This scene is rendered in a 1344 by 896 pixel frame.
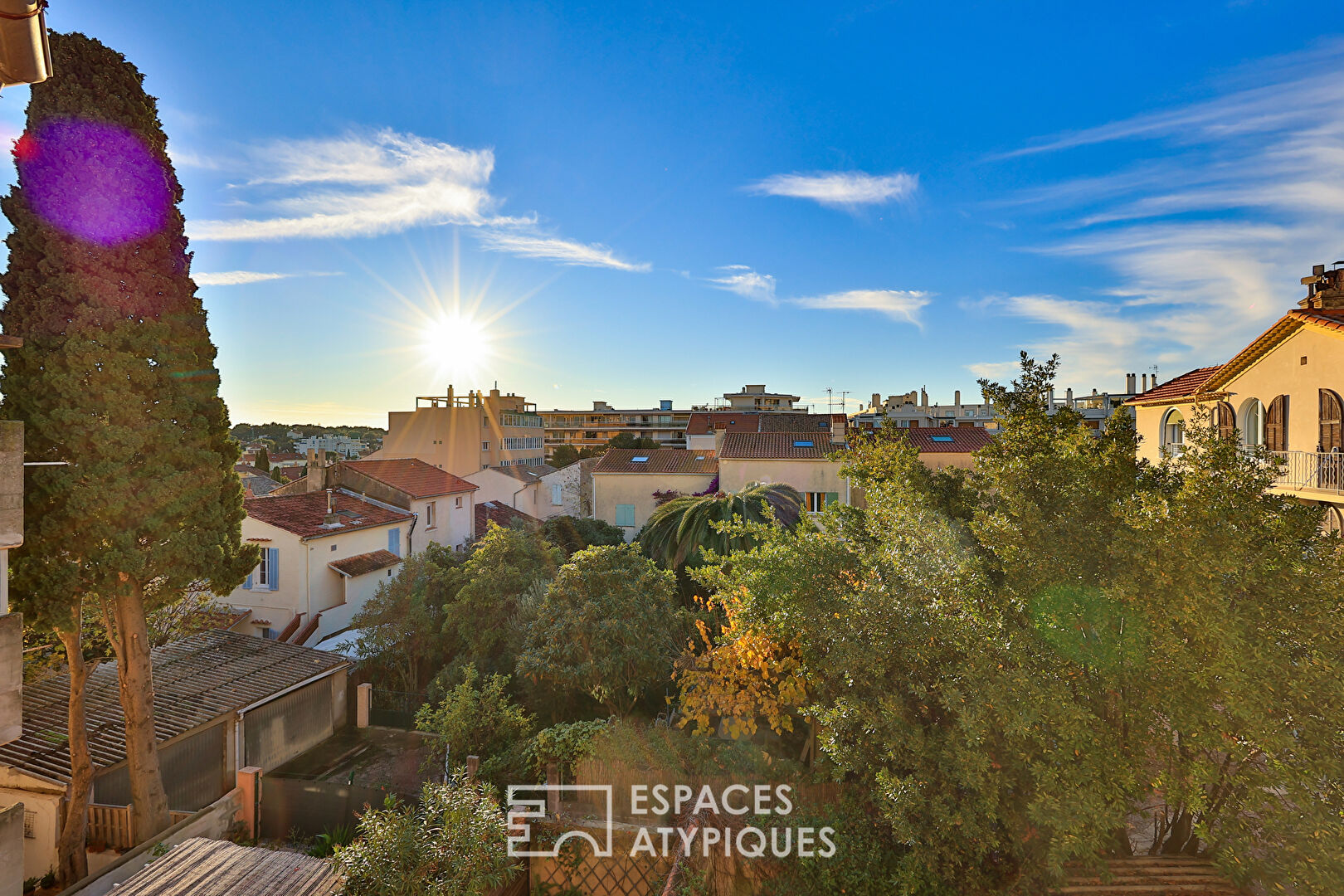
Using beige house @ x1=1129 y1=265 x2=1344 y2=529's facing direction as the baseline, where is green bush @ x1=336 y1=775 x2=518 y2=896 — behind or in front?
in front

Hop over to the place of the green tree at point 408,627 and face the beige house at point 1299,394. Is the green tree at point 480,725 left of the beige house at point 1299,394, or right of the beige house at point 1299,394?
right

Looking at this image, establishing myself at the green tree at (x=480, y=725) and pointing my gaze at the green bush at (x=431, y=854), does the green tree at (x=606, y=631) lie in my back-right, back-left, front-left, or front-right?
back-left

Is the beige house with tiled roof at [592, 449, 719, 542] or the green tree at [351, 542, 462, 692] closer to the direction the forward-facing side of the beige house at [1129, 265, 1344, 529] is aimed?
the green tree

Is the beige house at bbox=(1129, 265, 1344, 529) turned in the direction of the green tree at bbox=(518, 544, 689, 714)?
yes

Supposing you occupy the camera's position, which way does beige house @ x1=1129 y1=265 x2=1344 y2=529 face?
facing the viewer and to the left of the viewer

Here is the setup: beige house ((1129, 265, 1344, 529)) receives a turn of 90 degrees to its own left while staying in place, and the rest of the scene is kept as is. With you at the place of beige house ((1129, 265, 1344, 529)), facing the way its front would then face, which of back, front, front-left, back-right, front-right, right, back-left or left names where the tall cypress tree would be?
right

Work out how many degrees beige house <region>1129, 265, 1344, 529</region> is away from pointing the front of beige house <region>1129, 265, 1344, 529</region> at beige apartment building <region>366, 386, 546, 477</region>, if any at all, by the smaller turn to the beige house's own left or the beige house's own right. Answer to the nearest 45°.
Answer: approximately 45° to the beige house's own right

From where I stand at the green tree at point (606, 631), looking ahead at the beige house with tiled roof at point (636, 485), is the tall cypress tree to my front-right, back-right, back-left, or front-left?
back-left

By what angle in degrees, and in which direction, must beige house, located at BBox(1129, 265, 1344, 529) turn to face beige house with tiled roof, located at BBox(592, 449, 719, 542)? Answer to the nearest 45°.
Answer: approximately 45° to its right

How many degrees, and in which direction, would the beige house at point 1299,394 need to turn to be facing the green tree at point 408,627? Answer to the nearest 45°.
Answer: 0° — it already faces it

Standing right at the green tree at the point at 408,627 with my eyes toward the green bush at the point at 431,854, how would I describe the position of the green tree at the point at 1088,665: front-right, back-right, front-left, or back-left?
front-left

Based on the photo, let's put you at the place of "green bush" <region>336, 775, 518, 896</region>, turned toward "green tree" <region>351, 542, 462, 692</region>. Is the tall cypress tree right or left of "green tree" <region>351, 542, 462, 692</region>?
left

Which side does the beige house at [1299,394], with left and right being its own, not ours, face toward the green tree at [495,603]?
front
